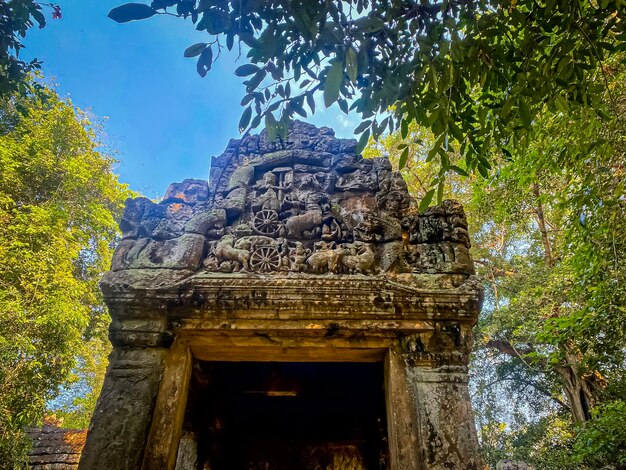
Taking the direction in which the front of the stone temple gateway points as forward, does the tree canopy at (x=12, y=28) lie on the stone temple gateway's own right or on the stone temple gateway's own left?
on the stone temple gateway's own right

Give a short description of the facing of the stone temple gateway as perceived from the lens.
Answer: facing the viewer

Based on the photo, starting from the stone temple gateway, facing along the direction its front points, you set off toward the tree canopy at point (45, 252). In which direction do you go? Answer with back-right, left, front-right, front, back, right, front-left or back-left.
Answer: back-right
